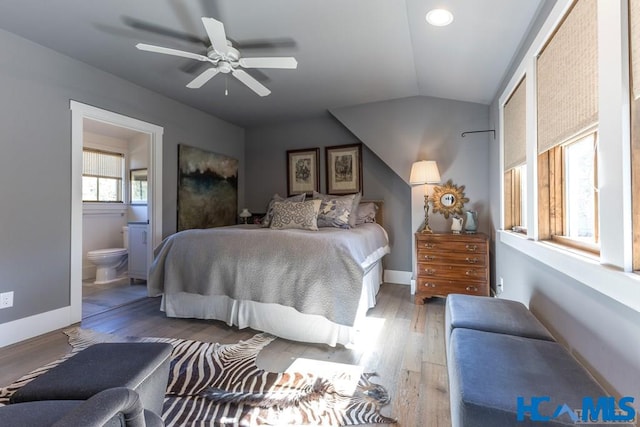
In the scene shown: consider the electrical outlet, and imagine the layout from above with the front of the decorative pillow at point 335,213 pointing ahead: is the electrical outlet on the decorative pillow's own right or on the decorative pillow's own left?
on the decorative pillow's own right

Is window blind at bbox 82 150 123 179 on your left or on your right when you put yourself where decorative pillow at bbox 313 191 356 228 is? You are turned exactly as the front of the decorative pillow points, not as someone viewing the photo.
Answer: on your right

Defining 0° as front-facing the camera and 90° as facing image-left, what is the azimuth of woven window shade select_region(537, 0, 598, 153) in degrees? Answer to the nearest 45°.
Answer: approximately 45°

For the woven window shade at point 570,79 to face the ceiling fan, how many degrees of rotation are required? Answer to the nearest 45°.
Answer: approximately 45° to its right

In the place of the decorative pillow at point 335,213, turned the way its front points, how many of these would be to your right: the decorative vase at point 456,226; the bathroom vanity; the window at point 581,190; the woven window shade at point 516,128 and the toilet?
2

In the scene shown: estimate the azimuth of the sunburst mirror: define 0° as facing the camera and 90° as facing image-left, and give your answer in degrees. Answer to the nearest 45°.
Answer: approximately 0°

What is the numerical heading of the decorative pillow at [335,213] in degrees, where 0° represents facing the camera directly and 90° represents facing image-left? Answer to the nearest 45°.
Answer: approximately 0°

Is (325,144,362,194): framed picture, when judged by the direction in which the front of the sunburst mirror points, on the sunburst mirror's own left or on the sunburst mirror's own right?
on the sunburst mirror's own right

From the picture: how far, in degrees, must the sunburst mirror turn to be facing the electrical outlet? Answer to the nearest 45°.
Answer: approximately 45° to its right

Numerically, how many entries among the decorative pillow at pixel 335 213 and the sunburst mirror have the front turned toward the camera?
2
